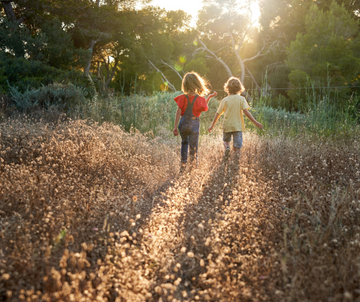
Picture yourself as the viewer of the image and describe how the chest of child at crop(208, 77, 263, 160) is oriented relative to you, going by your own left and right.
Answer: facing away from the viewer

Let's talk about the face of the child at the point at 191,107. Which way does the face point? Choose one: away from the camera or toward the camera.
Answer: away from the camera

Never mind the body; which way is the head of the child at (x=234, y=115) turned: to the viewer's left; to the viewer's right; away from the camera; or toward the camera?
away from the camera

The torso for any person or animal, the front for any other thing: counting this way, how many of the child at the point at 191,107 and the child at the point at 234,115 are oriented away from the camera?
2

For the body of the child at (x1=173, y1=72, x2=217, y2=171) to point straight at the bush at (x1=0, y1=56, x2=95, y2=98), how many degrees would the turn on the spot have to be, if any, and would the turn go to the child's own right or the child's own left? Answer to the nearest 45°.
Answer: approximately 45° to the child's own left

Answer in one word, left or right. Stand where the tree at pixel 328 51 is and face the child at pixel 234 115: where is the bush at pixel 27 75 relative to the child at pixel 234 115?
right

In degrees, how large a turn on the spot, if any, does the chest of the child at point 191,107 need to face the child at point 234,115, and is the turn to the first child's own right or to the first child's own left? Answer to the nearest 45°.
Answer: approximately 45° to the first child's own right

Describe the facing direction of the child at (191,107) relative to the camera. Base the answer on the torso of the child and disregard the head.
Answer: away from the camera
